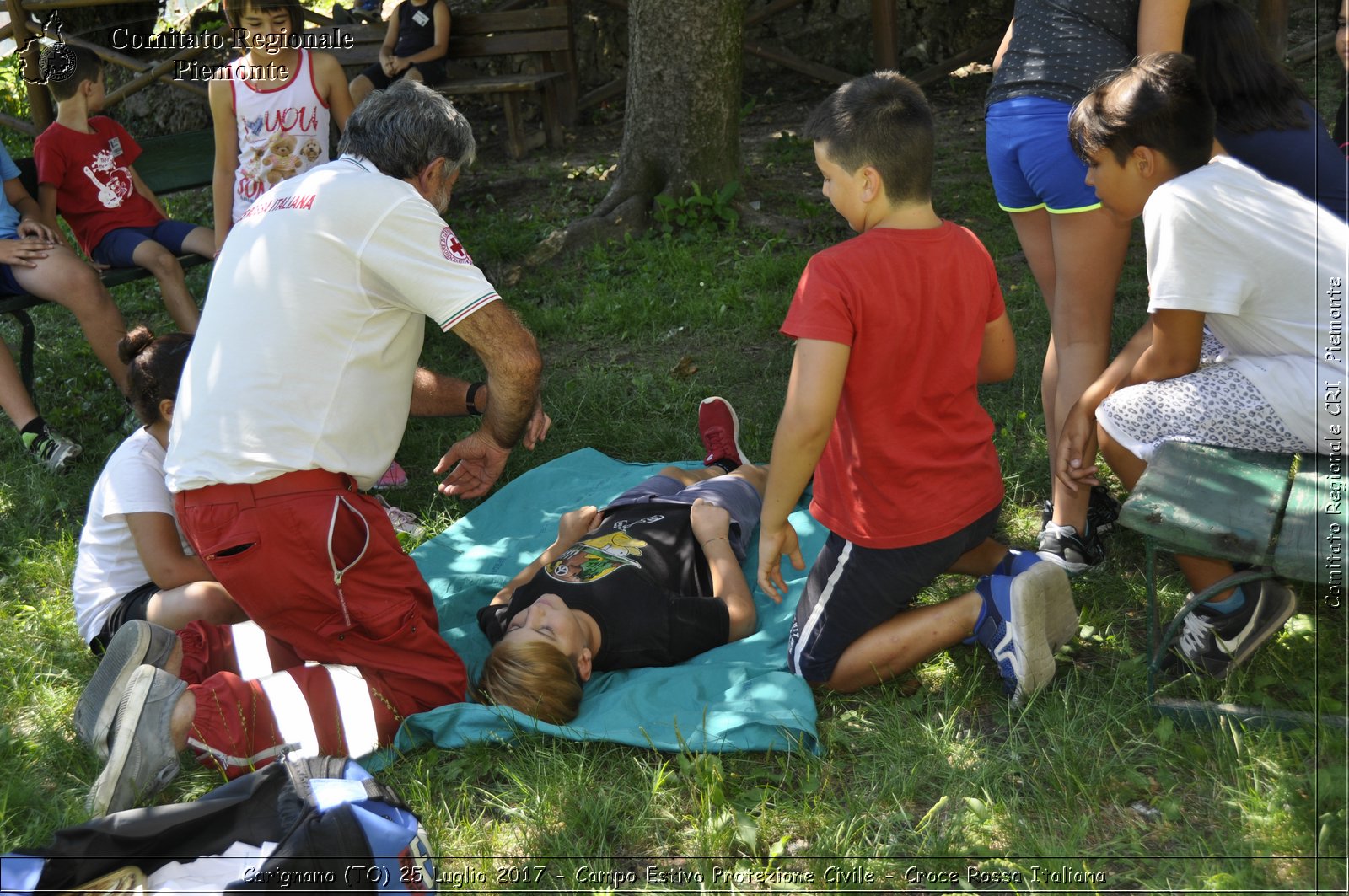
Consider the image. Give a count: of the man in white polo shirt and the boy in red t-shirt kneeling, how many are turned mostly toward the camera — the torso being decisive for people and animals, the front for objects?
0

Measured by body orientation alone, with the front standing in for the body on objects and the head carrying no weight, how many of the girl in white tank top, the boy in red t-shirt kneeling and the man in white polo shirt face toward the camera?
1

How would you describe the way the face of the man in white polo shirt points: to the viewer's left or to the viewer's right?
to the viewer's right

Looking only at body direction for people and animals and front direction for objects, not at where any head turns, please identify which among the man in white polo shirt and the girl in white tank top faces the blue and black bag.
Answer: the girl in white tank top

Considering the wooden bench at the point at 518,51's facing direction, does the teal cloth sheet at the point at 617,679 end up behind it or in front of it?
in front

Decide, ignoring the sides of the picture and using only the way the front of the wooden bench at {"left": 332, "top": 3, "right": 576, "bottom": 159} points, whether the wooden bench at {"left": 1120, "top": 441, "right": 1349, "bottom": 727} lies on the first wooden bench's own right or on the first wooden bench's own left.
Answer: on the first wooden bench's own left

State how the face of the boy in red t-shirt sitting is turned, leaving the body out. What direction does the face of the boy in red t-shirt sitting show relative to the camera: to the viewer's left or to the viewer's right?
to the viewer's right

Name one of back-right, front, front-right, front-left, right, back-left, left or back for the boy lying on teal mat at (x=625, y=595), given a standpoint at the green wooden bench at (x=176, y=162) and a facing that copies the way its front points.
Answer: front-right

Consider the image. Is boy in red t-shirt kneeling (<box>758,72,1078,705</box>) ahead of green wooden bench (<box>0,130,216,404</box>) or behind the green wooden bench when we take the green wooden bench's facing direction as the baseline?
ahead
